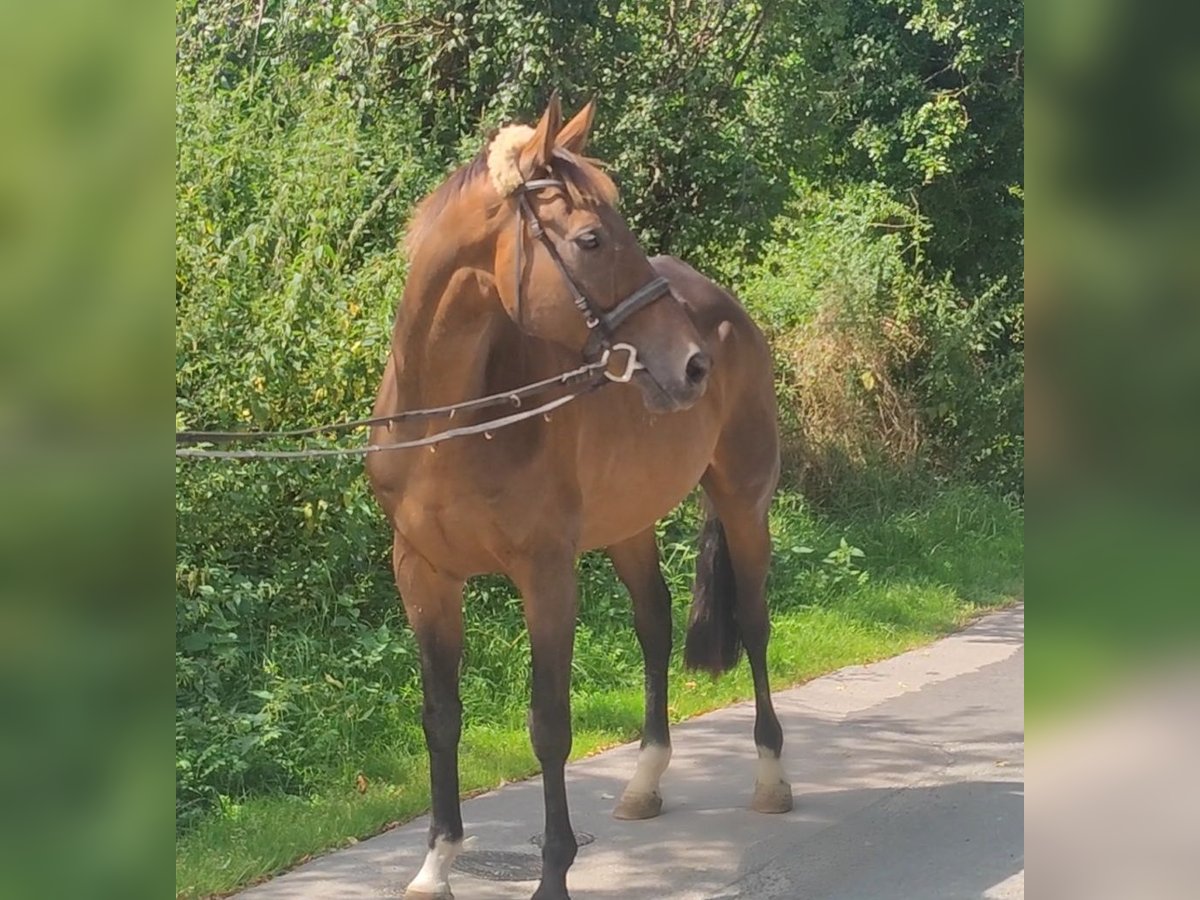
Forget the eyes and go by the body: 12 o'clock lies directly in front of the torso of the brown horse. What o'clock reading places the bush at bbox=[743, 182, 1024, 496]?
The bush is roughly at 5 o'clock from the brown horse.

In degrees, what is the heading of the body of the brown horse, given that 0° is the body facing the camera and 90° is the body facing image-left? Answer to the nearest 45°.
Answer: approximately 45°
